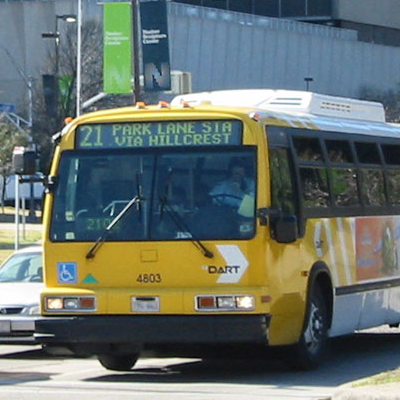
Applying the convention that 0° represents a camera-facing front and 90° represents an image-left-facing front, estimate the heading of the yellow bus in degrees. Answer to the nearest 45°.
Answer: approximately 45°

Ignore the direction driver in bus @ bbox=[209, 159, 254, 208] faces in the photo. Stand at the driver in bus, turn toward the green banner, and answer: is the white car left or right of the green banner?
left

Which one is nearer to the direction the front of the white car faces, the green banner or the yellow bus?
the yellow bus

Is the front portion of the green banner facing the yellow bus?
yes

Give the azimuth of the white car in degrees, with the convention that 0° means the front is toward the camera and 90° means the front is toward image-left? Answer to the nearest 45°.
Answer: approximately 45°

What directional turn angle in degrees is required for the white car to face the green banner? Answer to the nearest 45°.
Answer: approximately 135° to its right

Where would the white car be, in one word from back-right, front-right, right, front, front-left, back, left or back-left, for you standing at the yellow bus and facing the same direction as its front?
right

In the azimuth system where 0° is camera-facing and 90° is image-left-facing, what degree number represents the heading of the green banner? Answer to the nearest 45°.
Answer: approximately 0°

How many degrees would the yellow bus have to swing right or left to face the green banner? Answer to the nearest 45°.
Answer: approximately 135° to its right

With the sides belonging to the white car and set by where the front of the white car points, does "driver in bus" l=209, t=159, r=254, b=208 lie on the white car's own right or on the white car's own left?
on the white car's own left
